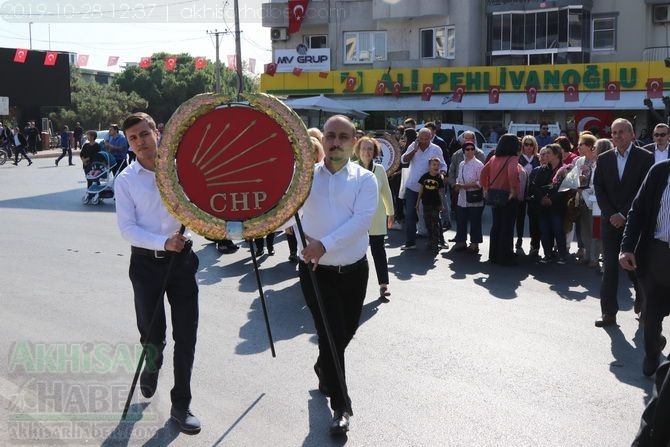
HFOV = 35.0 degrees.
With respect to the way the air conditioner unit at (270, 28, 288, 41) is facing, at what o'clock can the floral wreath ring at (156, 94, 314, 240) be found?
The floral wreath ring is roughly at 12 o'clock from the air conditioner unit.

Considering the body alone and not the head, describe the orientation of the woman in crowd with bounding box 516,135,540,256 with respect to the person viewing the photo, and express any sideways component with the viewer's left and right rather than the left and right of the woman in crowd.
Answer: facing the viewer

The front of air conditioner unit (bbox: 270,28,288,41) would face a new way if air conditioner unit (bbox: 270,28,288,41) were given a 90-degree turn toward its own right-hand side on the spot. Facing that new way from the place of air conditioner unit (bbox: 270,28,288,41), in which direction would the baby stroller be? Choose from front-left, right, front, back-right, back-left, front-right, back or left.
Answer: left

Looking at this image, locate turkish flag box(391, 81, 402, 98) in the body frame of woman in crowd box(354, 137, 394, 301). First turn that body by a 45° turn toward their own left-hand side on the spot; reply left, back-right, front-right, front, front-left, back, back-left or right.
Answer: back-left

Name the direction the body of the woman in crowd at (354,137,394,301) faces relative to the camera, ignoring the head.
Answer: toward the camera

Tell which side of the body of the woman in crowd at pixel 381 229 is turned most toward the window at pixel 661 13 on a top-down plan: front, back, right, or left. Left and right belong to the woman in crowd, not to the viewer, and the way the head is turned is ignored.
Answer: back

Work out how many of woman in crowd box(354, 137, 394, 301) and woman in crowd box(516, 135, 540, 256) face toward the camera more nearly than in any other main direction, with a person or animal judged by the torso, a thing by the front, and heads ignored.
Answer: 2

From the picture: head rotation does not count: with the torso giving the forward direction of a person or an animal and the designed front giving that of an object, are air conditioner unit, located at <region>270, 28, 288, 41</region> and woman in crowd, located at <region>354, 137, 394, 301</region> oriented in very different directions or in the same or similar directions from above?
same or similar directions

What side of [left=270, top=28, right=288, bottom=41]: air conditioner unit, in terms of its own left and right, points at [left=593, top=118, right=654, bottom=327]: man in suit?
front

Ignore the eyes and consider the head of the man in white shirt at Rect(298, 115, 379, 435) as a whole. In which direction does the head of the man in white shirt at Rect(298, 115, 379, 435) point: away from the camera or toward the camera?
toward the camera

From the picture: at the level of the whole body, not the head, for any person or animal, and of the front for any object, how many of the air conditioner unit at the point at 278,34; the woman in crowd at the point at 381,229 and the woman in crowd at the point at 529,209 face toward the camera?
3

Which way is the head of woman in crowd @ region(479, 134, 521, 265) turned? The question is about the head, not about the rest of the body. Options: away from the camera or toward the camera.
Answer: away from the camera

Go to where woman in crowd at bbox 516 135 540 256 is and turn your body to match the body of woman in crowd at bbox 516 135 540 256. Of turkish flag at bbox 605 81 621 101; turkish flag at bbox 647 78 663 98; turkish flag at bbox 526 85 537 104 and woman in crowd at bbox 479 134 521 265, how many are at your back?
3

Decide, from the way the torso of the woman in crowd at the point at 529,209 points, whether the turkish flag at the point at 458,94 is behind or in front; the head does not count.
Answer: behind

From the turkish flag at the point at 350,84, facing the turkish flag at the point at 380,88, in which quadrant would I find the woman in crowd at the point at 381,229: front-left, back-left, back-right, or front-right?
front-right

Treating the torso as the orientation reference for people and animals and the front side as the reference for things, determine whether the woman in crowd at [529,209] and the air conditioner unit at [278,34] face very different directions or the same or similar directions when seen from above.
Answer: same or similar directions
